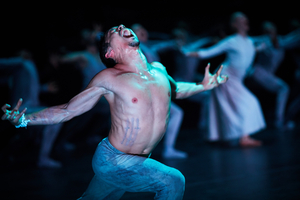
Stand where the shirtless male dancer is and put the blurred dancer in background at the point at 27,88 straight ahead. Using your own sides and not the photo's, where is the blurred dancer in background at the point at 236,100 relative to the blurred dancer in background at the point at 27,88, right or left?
right

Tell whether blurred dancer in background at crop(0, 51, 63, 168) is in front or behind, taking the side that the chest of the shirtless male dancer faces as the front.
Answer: behind

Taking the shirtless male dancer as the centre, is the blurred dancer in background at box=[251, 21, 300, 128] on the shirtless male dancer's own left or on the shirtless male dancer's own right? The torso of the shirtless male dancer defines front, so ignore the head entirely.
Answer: on the shirtless male dancer's own left

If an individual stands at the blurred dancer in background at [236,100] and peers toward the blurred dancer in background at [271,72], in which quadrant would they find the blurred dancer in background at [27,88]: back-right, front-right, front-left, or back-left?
back-left

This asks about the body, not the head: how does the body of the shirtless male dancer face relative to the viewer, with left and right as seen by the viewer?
facing the viewer and to the right of the viewer
